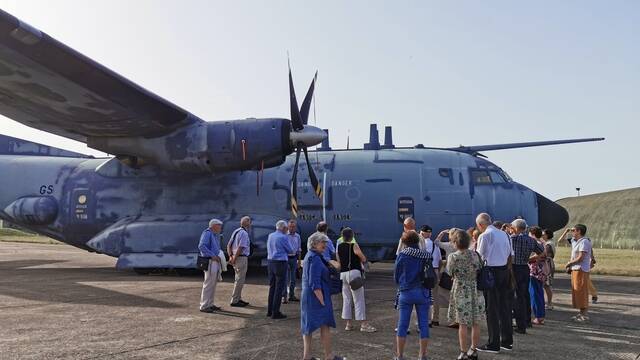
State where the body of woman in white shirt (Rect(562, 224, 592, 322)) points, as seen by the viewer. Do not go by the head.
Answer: to the viewer's left

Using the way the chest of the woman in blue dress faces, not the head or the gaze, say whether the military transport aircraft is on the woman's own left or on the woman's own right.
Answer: on the woman's own left

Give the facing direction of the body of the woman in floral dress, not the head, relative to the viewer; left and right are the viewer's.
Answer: facing away from the viewer

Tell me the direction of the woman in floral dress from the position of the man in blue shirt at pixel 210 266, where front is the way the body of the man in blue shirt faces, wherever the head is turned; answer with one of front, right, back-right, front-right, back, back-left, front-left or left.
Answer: front-right

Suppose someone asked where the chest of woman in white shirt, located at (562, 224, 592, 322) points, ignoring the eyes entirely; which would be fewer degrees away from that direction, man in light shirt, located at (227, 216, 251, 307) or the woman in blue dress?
the man in light shirt

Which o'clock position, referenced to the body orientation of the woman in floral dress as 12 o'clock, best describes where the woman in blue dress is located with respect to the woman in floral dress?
The woman in blue dress is roughly at 8 o'clock from the woman in floral dress.

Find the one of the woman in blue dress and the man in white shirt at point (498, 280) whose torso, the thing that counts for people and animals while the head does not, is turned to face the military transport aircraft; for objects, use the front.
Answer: the man in white shirt

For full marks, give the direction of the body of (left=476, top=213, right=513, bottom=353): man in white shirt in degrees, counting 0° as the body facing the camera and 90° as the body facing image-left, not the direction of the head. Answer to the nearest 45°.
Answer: approximately 135°

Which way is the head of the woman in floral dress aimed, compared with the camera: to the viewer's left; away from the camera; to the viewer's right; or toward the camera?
away from the camera

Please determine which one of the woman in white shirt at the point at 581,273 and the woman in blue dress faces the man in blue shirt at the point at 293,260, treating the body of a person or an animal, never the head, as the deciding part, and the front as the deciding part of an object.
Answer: the woman in white shirt

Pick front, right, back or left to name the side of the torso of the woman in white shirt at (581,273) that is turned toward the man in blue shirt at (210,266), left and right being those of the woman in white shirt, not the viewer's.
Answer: front
